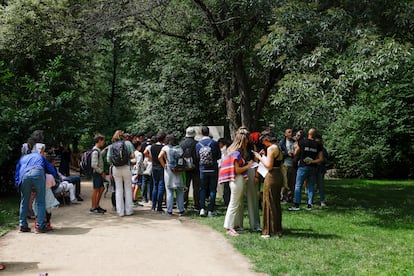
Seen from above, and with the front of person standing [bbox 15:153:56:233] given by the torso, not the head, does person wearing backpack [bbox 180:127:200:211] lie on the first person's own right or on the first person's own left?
on the first person's own right

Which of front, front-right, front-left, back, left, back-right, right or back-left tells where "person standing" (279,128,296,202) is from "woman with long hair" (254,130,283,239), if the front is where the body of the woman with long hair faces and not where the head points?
right

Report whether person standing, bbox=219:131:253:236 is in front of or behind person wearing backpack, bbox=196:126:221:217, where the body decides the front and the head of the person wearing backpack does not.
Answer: behind

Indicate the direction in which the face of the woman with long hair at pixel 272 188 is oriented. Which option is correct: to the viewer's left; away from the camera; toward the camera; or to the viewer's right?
to the viewer's left

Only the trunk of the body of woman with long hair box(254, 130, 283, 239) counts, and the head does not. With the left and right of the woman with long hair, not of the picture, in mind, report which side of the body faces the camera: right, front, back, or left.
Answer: left

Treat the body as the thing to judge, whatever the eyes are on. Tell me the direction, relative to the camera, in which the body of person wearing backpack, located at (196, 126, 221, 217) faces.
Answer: away from the camera

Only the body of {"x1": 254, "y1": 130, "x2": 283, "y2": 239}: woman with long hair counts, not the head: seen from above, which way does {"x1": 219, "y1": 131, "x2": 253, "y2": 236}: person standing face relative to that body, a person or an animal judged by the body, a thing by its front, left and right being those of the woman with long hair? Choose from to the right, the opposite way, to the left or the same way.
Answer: the opposite way

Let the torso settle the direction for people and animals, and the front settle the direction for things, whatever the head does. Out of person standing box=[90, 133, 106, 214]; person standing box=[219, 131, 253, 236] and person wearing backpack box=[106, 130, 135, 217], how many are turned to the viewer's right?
2

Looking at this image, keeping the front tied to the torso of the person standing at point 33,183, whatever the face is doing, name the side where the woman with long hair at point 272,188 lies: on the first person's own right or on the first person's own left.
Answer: on the first person's own right

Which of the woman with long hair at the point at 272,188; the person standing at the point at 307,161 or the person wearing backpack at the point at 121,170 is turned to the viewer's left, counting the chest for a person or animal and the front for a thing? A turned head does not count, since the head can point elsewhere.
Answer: the woman with long hair

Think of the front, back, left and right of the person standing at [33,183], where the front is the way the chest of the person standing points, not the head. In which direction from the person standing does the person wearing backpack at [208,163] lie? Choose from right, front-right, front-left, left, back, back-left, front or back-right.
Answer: right

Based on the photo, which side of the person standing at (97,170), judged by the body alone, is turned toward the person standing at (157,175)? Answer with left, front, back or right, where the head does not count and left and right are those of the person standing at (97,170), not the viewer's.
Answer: front

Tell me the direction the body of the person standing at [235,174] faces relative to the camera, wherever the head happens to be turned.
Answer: to the viewer's right

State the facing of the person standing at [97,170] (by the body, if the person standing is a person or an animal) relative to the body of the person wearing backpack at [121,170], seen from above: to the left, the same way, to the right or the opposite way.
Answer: to the right

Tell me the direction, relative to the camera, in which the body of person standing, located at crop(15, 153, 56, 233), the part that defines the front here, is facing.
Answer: away from the camera
